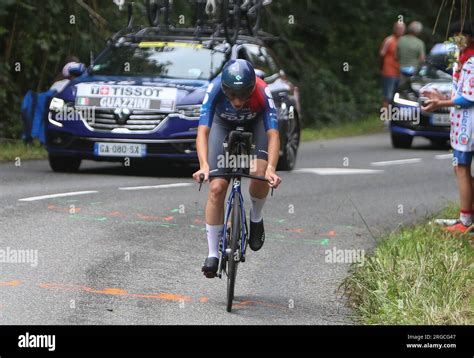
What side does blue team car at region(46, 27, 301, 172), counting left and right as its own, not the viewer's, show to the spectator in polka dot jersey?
left

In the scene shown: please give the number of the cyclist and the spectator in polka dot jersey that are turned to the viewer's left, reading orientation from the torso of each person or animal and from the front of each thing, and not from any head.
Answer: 1

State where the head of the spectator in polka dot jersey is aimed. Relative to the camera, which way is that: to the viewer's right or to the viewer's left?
to the viewer's left

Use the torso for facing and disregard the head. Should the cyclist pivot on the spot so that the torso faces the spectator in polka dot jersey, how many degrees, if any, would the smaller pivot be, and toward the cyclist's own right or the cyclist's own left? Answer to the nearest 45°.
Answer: approximately 135° to the cyclist's own left

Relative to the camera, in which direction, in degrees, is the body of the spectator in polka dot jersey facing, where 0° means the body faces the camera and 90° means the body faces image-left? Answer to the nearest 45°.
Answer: approximately 90°

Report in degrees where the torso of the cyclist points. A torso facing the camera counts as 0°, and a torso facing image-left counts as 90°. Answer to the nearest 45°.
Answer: approximately 0°

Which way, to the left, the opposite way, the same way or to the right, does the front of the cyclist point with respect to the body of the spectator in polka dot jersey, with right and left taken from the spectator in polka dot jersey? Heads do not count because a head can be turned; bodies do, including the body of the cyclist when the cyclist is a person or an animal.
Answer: to the left
